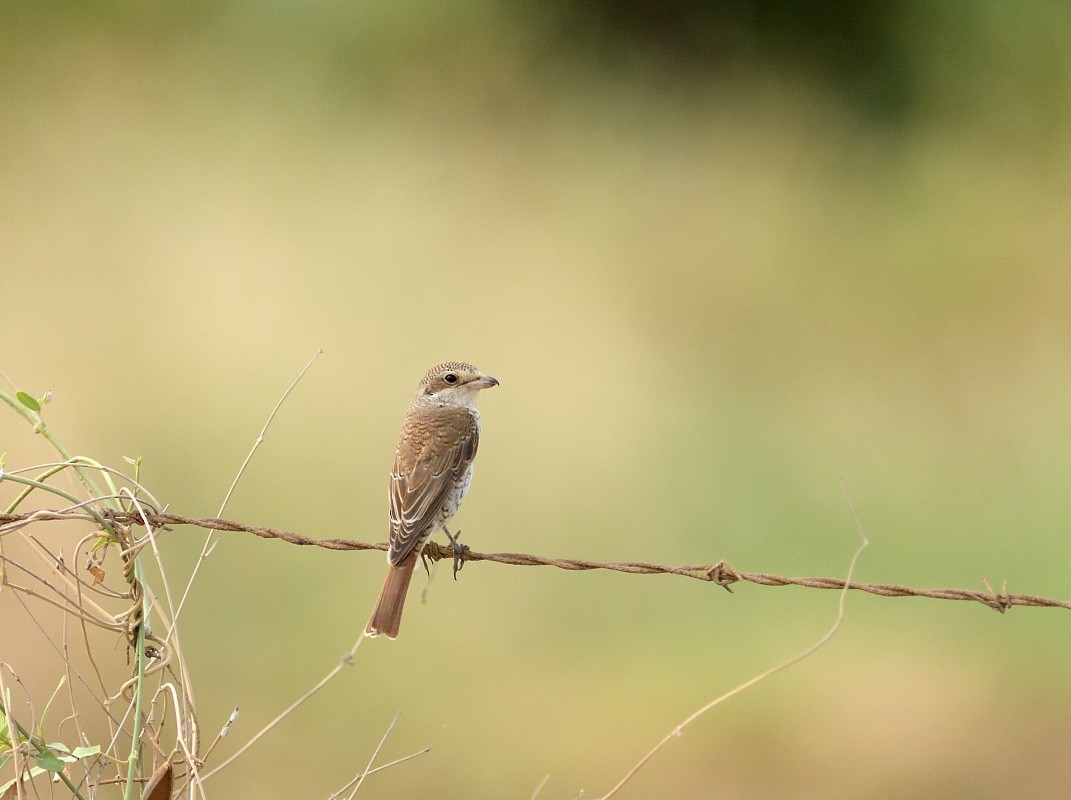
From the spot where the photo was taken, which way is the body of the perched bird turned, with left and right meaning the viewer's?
facing away from the viewer and to the right of the viewer
